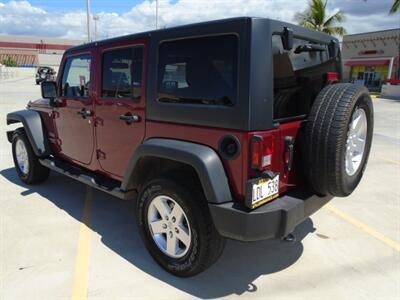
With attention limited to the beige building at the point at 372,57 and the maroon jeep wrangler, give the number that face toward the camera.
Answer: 1

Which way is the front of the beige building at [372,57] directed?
toward the camera

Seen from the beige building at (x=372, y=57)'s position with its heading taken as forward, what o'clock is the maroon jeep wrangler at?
The maroon jeep wrangler is roughly at 12 o'clock from the beige building.

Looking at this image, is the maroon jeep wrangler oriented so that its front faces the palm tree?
no

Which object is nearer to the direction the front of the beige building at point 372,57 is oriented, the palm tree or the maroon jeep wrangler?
the maroon jeep wrangler

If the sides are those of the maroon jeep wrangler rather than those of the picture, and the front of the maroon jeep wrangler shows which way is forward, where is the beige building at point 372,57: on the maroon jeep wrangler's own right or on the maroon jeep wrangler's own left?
on the maroon jeep wrangler's own right

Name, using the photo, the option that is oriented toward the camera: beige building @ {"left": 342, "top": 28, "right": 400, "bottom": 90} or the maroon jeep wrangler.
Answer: the beige building

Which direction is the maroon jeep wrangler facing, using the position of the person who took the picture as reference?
facing away from the viewer and to the left of the viewer
